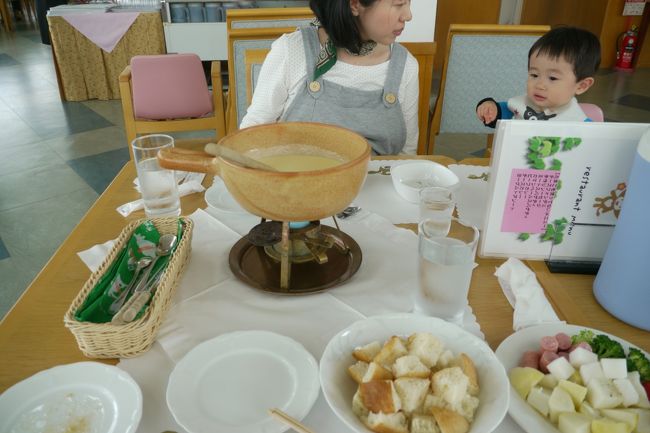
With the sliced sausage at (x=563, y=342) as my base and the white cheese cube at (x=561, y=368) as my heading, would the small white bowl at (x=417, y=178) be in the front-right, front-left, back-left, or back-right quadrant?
back-right

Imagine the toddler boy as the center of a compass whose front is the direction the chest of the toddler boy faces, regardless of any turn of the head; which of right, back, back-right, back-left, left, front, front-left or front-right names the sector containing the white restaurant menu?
front-left

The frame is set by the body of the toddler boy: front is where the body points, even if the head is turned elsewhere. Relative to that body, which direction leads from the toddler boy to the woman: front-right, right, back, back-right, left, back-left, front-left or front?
front-right

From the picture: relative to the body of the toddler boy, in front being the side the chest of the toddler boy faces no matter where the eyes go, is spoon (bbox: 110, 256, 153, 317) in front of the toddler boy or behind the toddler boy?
in front

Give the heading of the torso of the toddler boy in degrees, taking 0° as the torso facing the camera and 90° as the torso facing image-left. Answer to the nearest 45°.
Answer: approximately 45°

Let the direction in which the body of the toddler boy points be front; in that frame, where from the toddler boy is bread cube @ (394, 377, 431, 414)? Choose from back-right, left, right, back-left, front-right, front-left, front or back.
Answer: front-left

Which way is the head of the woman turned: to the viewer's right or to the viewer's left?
to the viewer's right

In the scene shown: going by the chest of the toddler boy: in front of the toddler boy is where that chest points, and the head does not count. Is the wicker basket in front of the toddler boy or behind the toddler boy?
in front

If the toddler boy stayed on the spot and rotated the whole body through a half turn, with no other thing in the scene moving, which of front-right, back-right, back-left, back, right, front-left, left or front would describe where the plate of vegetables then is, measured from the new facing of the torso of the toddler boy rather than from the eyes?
back-right

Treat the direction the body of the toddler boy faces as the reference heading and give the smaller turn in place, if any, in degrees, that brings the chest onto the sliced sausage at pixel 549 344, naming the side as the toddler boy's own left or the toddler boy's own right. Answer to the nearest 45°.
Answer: approximately 45° to the toddler boy's own left
